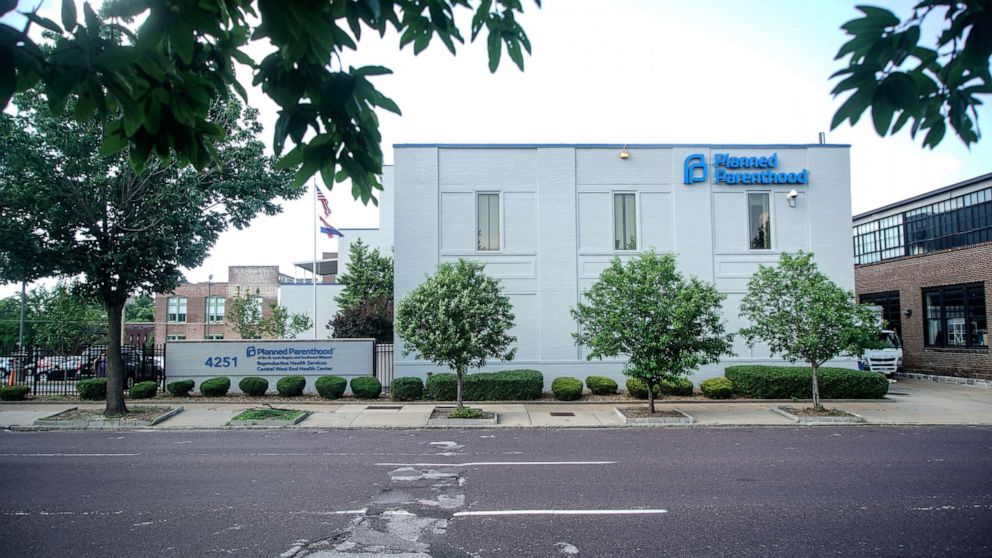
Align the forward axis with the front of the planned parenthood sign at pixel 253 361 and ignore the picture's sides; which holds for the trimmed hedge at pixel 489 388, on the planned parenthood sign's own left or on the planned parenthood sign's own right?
on the planned parenthood sign's own left

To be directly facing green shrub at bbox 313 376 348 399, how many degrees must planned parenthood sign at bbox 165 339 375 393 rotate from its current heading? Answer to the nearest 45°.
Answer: approximately 45° to its left

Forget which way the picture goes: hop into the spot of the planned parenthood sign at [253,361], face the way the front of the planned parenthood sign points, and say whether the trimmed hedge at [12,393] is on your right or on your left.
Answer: on your right

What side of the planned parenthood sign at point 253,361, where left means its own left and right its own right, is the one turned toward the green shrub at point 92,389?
right

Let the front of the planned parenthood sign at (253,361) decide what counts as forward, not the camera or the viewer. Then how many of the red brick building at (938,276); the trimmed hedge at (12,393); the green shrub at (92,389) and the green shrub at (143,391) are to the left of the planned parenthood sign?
1

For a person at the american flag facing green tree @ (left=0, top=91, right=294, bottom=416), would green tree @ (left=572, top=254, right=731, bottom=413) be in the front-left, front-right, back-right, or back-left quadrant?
front-left

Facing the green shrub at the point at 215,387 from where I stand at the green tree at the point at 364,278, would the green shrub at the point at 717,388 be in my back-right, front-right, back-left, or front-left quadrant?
front-left

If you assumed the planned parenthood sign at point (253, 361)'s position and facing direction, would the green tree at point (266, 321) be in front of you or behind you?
behind

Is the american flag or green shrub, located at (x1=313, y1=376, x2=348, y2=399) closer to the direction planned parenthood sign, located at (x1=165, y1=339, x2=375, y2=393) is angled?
the green shrub

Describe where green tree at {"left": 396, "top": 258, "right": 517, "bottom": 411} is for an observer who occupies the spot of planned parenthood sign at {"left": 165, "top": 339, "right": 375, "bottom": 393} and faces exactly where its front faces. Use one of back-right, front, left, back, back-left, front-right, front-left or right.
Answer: front-left

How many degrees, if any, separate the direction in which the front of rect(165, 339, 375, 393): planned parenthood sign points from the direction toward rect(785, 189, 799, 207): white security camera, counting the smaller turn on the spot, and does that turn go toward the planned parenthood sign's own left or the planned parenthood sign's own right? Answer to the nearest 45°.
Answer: approximately 90° to the planned parenthood sign's own left

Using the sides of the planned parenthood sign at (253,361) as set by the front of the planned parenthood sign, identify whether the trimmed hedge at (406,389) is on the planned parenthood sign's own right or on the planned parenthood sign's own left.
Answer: on the planned parenthood sign's own left

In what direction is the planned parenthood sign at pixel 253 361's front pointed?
toward the camera

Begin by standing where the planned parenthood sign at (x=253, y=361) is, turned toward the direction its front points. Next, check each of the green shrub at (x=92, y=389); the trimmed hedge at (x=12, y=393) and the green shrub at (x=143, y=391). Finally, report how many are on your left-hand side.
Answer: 0

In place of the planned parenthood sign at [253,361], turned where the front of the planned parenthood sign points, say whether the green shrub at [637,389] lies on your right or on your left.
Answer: on your left
